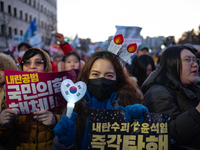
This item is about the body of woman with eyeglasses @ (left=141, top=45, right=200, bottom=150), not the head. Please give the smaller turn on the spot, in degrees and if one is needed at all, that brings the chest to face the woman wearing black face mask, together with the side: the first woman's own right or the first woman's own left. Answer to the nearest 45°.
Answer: approximately 135° to the first woman's own right

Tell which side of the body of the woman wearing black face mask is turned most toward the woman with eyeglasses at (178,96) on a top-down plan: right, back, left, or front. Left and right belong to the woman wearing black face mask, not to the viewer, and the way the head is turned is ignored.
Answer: left

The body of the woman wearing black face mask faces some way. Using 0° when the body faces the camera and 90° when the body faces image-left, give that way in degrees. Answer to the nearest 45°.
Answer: approximately 0°
